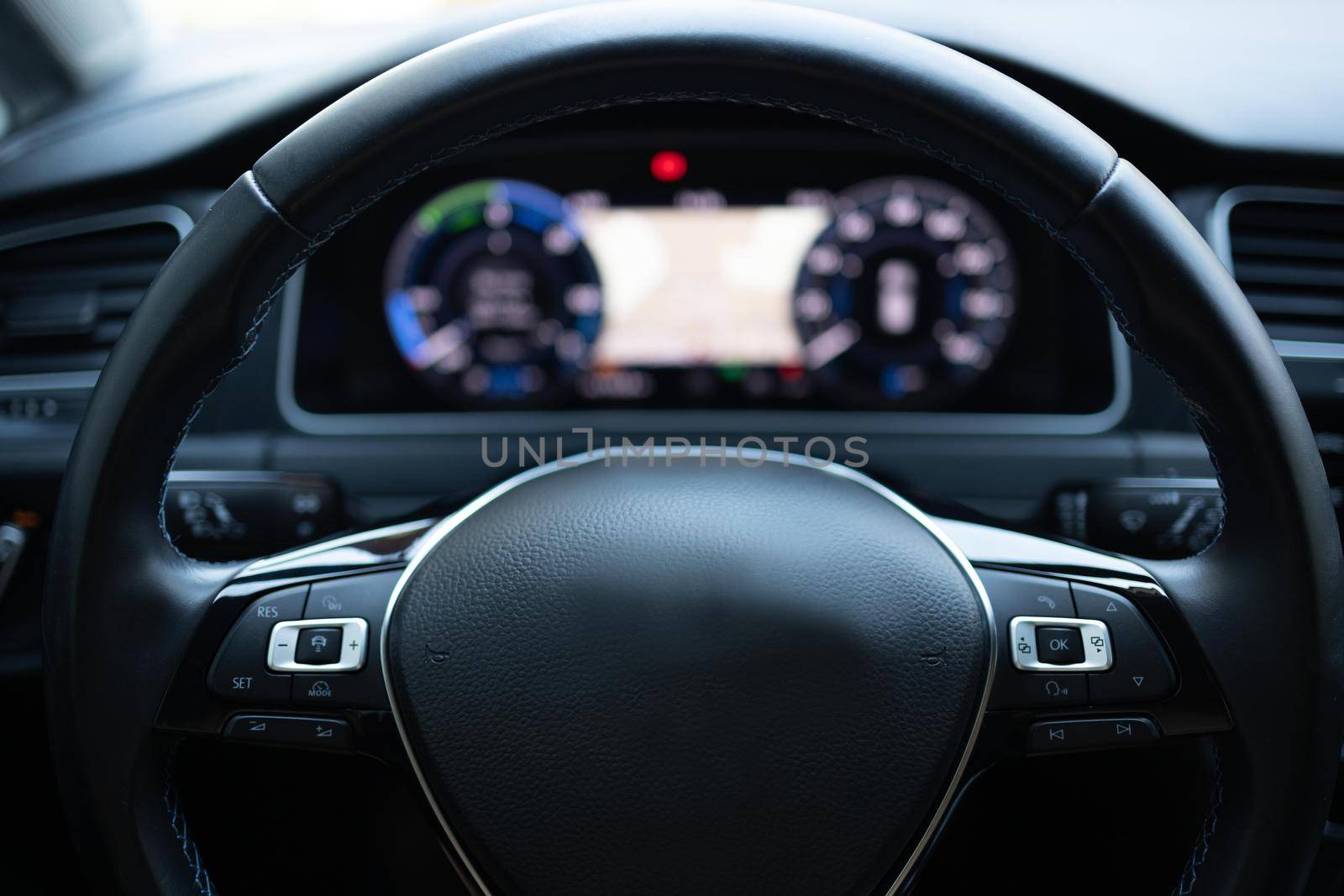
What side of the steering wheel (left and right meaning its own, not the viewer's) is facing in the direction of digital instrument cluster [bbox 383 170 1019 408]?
back

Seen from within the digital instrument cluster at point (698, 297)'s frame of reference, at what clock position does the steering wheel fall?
The steering wheel is roughly at 12 o'clock from the digital instrument cluster.

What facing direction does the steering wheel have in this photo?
toward the camera

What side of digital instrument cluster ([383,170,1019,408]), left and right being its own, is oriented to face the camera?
front

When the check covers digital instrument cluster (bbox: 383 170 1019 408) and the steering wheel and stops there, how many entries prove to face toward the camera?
2

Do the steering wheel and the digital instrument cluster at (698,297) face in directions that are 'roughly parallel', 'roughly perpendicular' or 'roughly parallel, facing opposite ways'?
roughly parallel
